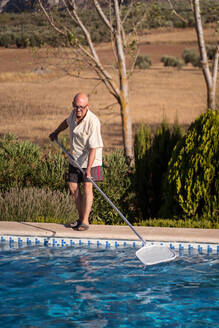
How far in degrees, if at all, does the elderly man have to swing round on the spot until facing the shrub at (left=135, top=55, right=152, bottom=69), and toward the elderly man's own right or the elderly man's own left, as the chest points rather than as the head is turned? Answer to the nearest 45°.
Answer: approximately 135° to the elderly man's own right

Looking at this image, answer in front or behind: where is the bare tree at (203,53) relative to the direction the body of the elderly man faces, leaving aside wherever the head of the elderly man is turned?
behind

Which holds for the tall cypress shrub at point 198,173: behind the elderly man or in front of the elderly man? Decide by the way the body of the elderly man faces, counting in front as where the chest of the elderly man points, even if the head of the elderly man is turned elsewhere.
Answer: behind

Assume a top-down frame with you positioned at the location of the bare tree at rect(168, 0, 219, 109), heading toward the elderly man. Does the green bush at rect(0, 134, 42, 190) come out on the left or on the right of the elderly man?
right

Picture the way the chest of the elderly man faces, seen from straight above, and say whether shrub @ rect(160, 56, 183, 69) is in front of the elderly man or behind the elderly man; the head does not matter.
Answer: behind

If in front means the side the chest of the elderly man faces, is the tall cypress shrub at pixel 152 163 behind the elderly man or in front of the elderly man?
behind

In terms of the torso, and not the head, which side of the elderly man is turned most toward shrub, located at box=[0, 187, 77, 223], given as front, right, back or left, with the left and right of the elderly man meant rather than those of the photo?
right

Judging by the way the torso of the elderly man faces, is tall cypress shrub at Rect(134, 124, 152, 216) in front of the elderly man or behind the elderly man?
behind

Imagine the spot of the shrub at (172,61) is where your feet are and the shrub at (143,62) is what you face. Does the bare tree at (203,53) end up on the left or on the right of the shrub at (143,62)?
left

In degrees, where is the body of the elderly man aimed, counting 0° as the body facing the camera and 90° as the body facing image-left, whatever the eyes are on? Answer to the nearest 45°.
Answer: approximately 45°
